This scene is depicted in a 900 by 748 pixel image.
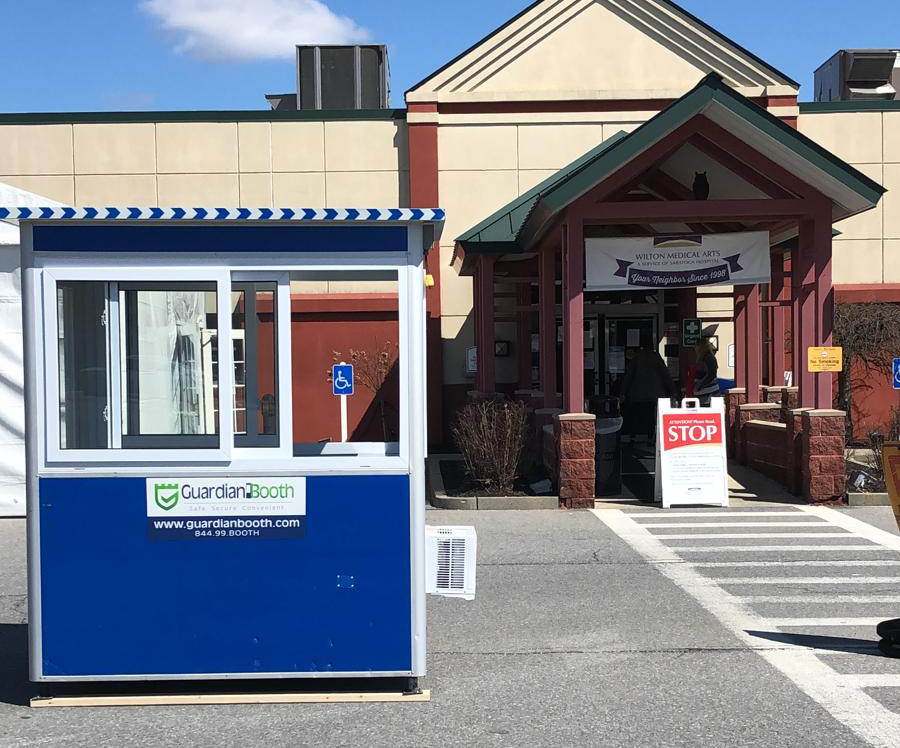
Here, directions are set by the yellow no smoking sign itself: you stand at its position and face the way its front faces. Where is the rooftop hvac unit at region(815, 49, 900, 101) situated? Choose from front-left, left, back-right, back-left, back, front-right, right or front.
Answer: back

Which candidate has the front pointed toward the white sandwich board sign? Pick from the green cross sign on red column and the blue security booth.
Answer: the green cross sign on red column

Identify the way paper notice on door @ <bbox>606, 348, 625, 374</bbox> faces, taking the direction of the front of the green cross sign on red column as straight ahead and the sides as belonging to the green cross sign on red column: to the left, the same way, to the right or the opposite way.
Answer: the same way

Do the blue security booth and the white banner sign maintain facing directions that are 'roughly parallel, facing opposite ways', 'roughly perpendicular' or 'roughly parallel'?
roughly parallel

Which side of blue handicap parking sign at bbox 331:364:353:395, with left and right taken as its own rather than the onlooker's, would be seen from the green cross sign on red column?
left

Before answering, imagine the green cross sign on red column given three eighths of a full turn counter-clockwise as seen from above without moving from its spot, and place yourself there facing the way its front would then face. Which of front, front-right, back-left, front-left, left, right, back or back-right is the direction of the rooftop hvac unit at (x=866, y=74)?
front

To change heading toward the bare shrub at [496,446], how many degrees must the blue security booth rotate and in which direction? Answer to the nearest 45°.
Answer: approximately 135° to its left

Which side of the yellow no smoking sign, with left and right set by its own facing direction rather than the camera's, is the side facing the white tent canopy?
right

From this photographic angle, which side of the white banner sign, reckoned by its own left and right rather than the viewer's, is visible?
front

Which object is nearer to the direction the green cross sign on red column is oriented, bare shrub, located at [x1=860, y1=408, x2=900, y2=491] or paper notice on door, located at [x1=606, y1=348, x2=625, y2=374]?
the bare shrub

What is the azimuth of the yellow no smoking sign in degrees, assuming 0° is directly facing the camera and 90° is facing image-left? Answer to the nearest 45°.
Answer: approximately 0°

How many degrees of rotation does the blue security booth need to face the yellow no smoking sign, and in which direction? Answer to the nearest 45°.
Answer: approximately 135° to its left

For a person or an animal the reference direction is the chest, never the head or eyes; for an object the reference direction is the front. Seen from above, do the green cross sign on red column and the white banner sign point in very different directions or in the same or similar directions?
same or similar directions

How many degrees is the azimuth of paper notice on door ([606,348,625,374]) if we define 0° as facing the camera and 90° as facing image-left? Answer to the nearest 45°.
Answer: approximately 0°

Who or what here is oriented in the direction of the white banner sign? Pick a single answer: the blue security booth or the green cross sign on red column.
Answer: the green cross sign on red column

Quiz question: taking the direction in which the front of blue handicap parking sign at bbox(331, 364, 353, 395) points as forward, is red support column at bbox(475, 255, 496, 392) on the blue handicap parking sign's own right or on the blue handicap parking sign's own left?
on the blue handicap parking sign's own left

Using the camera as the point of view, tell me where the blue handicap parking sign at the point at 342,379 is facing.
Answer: facing the viewer

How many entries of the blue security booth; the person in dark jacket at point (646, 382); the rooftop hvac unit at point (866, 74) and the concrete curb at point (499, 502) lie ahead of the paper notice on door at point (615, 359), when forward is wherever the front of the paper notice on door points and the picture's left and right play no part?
3

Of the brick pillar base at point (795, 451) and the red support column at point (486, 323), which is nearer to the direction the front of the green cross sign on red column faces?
the brick pillar base

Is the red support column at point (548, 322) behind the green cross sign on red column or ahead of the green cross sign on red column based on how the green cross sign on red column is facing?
ahead

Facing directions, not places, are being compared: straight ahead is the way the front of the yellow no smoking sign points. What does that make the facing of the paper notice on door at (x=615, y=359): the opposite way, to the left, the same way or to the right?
the same way

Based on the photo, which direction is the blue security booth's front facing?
toward the camera

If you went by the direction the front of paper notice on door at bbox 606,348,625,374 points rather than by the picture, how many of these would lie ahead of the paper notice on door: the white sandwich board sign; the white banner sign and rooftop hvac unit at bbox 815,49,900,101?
2
